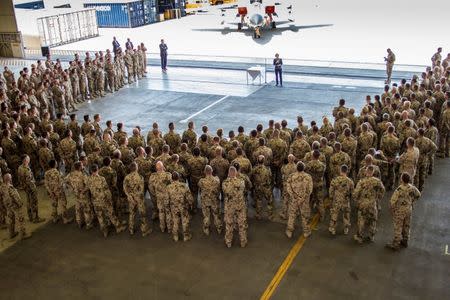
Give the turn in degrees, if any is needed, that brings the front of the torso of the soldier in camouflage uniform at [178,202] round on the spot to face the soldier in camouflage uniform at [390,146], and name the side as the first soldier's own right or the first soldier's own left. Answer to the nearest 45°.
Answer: approximately 90° to the first soldier's own right

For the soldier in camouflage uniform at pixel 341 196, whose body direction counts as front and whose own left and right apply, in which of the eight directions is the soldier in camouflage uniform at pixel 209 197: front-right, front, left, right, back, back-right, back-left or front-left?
left

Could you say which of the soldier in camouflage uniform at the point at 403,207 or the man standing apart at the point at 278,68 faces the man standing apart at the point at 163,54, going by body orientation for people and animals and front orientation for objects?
the soldier in camouflage uniform

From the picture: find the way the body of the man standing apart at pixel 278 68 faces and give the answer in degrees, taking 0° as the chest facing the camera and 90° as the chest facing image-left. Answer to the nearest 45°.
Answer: approximately 0°

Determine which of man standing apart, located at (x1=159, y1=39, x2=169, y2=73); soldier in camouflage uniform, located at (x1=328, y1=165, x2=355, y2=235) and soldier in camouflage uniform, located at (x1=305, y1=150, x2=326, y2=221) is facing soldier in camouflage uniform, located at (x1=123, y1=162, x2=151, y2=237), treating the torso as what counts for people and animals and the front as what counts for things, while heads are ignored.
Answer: the man standing apart

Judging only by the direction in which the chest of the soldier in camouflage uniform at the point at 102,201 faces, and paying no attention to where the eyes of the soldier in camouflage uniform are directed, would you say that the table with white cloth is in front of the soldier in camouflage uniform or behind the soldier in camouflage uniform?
in front

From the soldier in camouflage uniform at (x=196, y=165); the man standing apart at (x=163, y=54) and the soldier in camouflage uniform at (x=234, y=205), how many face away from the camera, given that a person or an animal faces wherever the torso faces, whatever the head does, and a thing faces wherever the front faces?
2

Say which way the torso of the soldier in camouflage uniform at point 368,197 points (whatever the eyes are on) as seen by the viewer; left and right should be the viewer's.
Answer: facing away from the viewer

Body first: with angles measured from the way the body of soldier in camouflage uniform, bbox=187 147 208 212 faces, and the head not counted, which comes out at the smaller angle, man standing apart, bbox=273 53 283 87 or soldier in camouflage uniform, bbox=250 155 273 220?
the man standing apart

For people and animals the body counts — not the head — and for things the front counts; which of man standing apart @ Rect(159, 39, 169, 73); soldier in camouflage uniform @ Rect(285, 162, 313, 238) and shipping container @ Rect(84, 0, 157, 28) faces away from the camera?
the soldier in camouflage uniform

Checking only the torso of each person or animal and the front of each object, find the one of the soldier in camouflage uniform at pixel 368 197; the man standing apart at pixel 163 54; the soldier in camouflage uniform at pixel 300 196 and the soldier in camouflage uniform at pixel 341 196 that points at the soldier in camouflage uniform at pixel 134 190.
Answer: the man standing apart

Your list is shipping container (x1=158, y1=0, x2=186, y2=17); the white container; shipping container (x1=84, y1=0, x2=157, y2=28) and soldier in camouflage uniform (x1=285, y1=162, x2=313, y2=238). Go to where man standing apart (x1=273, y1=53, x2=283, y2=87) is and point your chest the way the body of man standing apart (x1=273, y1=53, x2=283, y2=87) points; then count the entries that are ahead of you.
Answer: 1

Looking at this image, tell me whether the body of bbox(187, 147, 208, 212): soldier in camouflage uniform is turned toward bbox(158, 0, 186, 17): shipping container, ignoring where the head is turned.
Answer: yes

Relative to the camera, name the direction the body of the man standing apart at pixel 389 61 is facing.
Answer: to the viewer's left

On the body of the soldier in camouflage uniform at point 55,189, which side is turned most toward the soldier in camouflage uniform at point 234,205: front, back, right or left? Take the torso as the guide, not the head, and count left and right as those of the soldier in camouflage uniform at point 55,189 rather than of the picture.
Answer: right

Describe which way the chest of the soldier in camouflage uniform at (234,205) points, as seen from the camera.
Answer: away from the camera

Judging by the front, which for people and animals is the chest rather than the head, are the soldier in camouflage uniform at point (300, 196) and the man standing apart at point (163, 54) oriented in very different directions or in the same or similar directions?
very different directions

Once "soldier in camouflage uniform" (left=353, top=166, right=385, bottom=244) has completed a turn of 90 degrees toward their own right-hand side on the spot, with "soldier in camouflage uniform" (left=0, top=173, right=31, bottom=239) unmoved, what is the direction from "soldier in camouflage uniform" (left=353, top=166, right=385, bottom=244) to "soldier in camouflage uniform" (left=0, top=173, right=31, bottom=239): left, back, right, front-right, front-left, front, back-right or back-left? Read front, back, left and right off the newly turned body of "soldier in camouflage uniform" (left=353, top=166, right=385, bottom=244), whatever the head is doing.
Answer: back

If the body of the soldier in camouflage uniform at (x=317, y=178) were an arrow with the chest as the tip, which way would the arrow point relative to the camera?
away from the camera

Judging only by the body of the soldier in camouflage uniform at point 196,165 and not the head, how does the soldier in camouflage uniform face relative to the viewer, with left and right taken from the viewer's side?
facing away from the viewer
